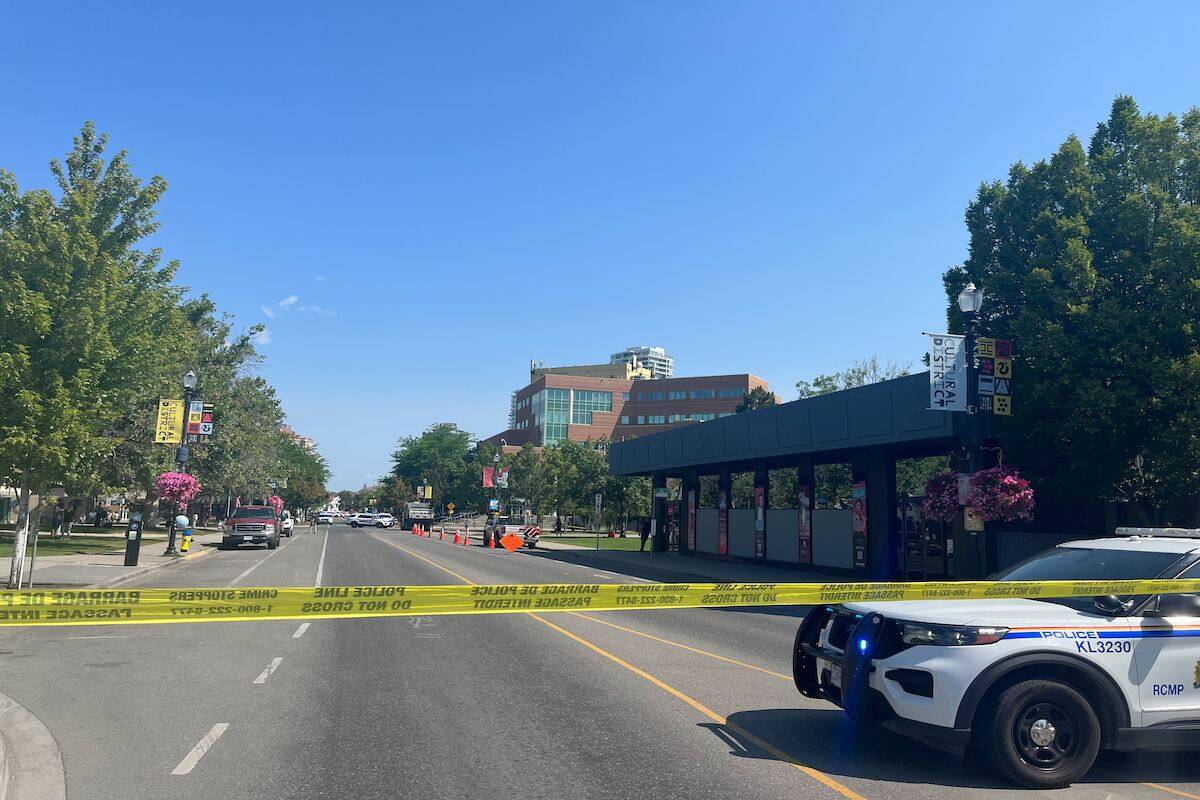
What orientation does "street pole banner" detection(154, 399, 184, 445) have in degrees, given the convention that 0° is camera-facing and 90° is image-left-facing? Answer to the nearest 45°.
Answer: approximately 0°

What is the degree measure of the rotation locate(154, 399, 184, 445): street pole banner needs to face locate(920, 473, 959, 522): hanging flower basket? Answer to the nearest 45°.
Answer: approximately 45° to its left

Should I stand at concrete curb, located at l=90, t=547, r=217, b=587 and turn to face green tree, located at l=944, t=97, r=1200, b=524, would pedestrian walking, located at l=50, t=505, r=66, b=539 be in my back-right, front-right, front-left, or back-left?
back-left

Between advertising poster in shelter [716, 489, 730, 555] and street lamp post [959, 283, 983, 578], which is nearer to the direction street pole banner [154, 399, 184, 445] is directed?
the street lamp post

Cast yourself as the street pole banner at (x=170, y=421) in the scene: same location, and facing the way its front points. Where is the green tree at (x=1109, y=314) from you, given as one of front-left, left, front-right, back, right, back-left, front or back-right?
front-left

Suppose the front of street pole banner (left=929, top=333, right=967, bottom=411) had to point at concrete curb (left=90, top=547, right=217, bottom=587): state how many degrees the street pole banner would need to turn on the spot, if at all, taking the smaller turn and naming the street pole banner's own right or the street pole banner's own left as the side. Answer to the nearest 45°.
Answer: approximately 90° to the street pole banner's own right

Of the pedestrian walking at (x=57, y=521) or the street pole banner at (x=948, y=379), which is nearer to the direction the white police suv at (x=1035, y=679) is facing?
the pedestrian walking

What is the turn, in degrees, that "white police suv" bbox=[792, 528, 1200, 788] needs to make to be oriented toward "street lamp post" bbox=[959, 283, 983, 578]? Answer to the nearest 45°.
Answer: approximately 135° to its right

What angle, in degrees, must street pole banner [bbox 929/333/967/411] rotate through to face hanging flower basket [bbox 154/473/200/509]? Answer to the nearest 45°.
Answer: approximately 90° to its right

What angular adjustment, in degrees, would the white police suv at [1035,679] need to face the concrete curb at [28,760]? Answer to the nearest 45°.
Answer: approximately 45° to its right

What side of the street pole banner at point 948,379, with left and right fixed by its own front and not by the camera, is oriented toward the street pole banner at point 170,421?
right

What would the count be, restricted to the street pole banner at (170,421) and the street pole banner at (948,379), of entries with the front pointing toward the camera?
2

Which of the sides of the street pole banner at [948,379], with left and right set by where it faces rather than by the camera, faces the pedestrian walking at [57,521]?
right

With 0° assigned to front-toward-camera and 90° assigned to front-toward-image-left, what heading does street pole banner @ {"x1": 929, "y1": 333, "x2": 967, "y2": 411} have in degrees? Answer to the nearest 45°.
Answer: approximately 0°
